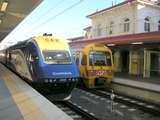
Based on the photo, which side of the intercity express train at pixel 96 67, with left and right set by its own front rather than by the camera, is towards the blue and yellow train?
right

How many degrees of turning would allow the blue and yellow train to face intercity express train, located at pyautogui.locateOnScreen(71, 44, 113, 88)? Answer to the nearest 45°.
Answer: approximately 90° to its left

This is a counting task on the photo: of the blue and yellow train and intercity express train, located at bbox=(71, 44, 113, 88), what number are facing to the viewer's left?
0

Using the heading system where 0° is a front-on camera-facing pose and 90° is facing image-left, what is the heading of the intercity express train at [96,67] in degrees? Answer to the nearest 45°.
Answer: approximately 315°

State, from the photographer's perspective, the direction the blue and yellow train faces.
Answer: facing the viewer and to the right of the viewer

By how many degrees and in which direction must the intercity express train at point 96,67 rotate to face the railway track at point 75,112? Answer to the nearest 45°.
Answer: approximately 45° to its right

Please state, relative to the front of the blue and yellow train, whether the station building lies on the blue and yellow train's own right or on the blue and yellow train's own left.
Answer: on the blue and yellow train's own left

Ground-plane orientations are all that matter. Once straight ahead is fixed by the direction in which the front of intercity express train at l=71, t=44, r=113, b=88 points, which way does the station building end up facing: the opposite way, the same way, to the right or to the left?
to the right
